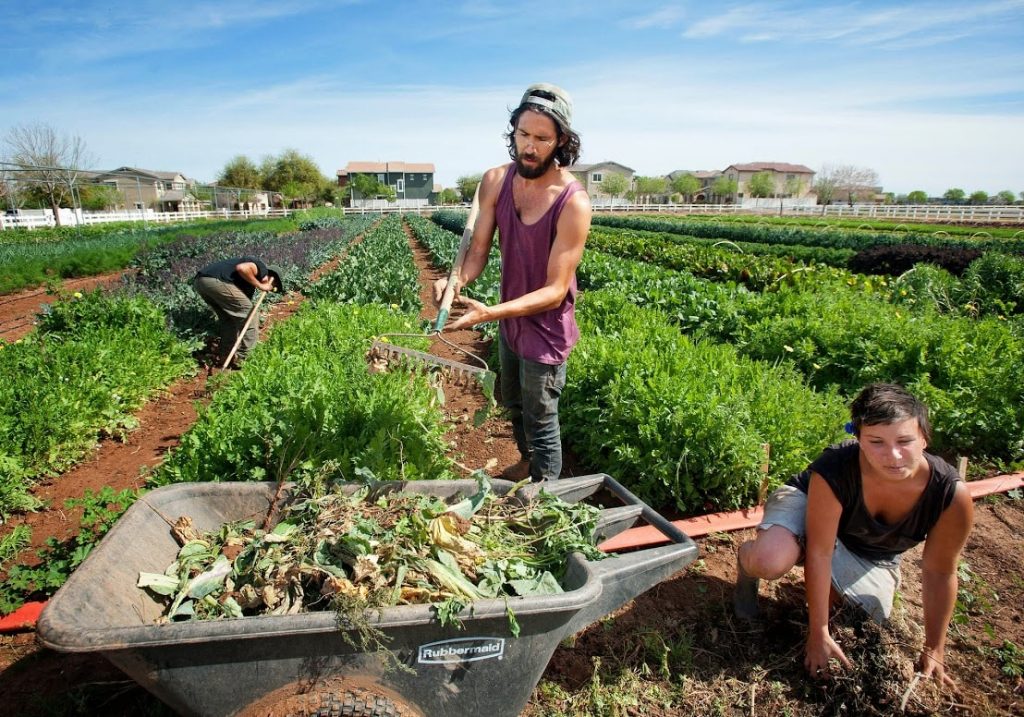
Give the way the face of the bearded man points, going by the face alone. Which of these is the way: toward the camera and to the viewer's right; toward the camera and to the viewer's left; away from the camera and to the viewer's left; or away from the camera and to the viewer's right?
toward the camera and to the viewer's left

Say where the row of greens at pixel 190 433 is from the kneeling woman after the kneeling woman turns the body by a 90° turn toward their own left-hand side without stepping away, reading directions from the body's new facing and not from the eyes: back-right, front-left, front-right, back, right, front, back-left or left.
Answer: back

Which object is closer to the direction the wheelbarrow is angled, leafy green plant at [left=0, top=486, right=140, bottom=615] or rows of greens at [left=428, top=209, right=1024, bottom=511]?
the leafy green plant

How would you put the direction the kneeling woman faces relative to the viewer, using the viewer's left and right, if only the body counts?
facing the viewer

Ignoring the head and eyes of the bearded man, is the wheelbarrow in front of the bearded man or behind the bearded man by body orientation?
in front

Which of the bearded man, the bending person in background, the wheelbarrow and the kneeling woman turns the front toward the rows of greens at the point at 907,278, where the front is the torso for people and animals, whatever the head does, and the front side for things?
the bending person in background

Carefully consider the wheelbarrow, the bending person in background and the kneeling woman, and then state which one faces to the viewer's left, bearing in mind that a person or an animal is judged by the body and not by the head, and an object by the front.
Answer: the wheelbarrow

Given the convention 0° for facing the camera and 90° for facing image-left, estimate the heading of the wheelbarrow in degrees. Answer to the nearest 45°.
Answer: approximately 90°

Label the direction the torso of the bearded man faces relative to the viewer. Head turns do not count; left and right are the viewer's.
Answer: facing the viewer and to the left of the viewer

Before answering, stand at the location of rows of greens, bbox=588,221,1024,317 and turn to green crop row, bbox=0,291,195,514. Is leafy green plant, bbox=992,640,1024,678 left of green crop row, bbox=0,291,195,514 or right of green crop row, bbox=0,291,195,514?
left

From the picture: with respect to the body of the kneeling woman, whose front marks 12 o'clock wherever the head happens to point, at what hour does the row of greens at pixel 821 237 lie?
The row of greens is roughly at 6 o'clock from the kneeling woman.

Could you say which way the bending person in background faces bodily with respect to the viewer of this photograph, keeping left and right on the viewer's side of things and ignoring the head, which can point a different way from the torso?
facing to the right of the viewer

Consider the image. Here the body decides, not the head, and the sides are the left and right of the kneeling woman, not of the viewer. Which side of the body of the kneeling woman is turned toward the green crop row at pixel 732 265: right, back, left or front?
back
